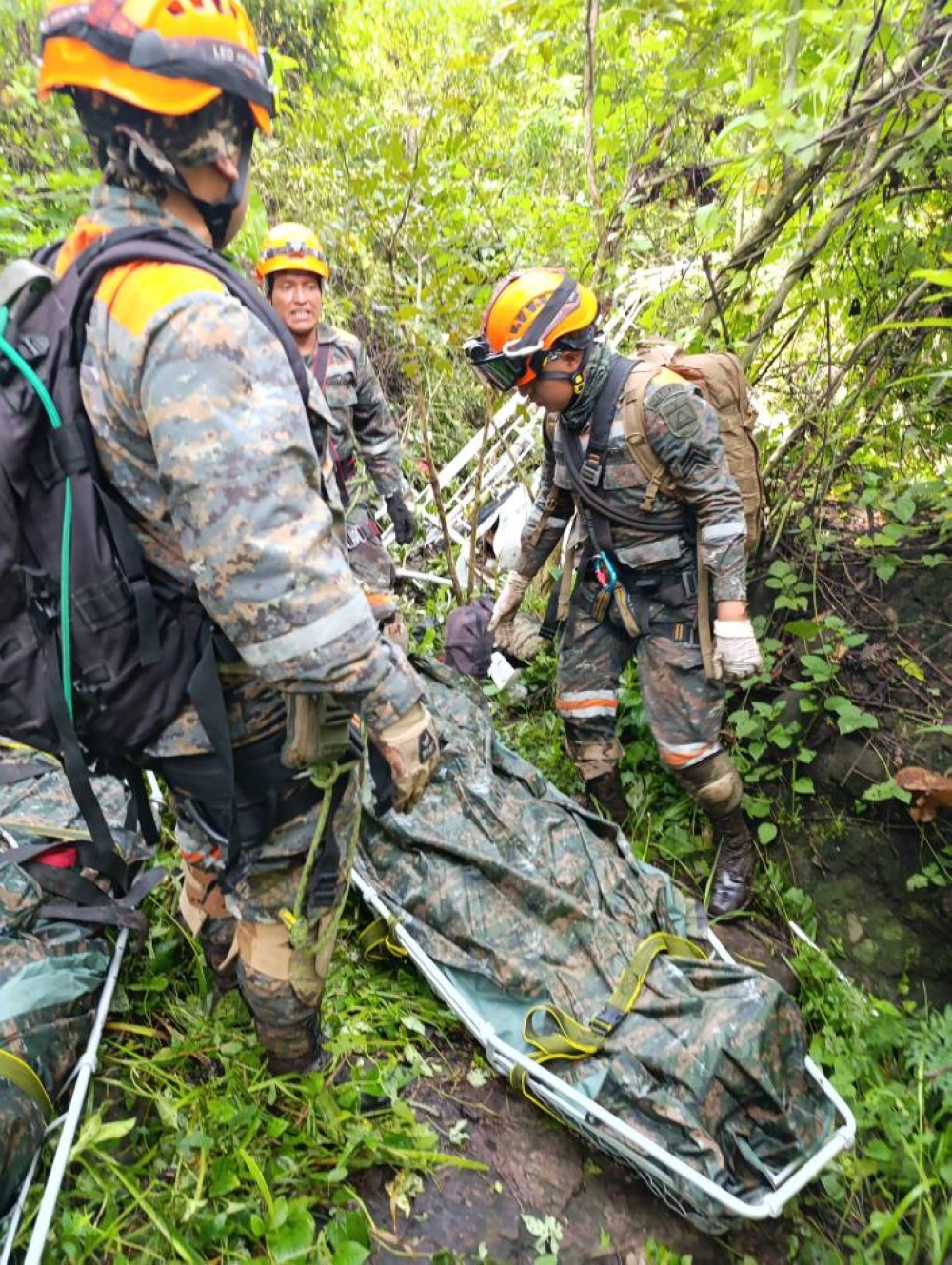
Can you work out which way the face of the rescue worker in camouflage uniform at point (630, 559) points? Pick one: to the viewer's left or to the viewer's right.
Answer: to the viewer's left

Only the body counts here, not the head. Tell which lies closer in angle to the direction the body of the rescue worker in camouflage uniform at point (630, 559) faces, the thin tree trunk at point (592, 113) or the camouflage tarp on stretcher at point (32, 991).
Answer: the camouflage tarp on stretcher

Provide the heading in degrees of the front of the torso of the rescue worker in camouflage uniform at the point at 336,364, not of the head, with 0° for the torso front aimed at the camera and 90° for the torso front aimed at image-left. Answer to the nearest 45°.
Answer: approximately 0°

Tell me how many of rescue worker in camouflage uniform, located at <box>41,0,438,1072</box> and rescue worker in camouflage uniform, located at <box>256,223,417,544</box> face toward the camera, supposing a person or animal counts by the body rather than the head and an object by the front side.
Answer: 1

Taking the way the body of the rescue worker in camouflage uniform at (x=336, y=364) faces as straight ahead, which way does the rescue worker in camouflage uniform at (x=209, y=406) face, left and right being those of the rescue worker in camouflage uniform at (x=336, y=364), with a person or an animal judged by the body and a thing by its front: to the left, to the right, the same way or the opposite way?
to the left

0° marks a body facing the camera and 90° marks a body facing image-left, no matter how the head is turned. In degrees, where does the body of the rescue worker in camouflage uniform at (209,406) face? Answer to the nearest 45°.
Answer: approximately 270°

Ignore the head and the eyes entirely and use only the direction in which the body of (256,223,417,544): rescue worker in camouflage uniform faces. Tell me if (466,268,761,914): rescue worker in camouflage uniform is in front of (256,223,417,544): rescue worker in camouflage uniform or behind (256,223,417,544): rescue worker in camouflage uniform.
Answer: in front

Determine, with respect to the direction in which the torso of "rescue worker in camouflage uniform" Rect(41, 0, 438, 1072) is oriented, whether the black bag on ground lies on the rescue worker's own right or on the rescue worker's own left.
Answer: on the rescue worker's own left

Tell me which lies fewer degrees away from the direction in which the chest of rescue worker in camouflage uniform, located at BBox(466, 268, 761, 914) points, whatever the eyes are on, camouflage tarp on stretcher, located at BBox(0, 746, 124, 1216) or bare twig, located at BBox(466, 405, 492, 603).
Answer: the camouflage tarp on stretcher

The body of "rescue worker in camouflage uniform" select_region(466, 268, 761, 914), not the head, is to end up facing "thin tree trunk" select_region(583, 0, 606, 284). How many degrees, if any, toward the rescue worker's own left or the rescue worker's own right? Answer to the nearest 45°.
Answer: approximately 135° to the rescue worker's own right

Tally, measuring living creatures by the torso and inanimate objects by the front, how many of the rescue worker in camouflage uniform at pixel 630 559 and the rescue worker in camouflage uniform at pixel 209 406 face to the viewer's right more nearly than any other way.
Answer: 1

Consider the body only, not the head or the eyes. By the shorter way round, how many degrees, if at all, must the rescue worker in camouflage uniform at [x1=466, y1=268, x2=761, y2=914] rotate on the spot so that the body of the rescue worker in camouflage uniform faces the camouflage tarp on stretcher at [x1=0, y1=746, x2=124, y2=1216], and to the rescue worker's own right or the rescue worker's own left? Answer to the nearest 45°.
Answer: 0° — they already face it
